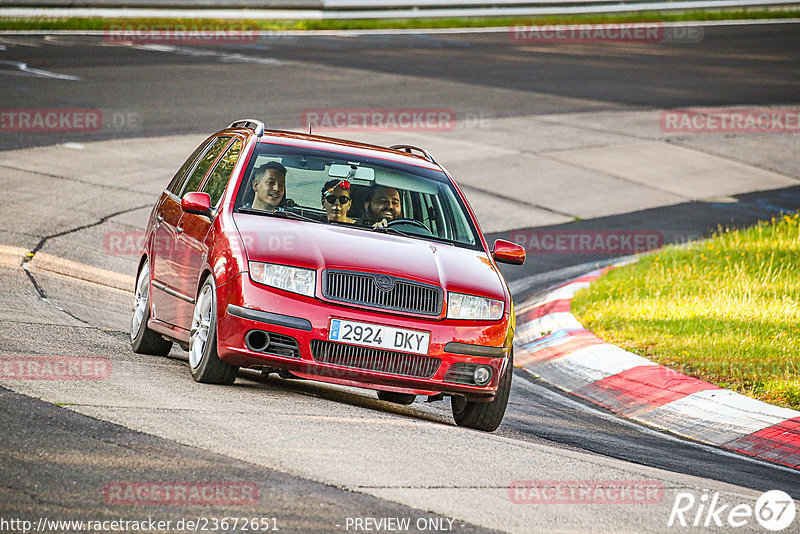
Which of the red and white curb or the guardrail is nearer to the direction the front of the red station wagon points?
the red and white curb

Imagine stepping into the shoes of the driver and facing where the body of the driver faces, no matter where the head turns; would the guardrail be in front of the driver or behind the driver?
behind

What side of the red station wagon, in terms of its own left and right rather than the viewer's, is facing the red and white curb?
left

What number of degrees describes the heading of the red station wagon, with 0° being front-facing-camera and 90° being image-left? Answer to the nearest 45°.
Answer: approximately 315°

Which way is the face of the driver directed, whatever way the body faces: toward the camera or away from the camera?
toward the camera

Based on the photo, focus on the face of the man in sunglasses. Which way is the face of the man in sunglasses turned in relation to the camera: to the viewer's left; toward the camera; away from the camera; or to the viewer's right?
toward the camera

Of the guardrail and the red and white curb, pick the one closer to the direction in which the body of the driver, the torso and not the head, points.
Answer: the red and white curb

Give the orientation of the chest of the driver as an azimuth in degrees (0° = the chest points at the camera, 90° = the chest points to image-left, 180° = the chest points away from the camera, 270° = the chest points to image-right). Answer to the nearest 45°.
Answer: approximately 315°

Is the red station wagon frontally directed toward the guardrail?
no
